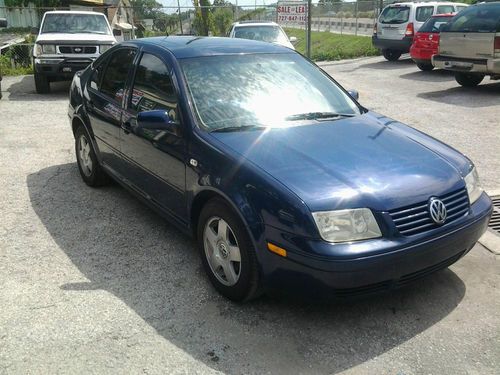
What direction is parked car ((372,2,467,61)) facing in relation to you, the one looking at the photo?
facing away from the viewer and to the right of the viewer

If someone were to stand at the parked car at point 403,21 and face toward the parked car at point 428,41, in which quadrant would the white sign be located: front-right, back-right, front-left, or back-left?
back-right

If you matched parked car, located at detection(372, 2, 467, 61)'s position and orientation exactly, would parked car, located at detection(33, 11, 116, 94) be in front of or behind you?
behind

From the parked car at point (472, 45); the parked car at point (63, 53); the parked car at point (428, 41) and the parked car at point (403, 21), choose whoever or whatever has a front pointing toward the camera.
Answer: the parked car at point (63, 53)

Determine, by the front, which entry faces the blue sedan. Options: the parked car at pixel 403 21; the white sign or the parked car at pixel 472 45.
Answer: the white sign

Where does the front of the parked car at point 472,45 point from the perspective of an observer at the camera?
facing away from the viewer and to the right of the viewer

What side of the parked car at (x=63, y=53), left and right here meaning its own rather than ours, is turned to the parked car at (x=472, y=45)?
left

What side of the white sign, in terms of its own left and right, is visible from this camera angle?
front

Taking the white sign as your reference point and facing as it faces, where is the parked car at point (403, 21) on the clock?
The parked car is roughly at 10 o'clock from the white sign.

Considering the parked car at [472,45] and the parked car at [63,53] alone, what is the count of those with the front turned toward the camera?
1
